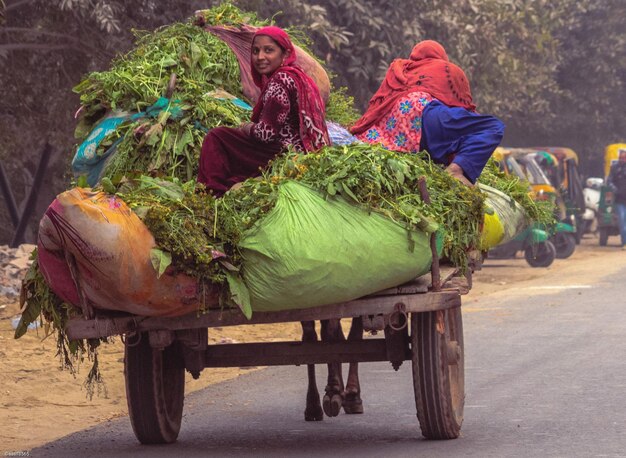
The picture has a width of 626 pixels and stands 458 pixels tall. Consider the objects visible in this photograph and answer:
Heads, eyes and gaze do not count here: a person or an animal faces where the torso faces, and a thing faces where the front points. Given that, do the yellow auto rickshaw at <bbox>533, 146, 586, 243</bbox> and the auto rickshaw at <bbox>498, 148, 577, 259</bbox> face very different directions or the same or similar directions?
same or similar directions

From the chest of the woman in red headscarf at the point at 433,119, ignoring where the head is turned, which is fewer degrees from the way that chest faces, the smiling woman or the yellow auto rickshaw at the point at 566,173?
the yellow auto rickshaw

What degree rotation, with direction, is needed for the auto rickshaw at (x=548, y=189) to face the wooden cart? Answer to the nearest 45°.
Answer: approximately 45° to its right

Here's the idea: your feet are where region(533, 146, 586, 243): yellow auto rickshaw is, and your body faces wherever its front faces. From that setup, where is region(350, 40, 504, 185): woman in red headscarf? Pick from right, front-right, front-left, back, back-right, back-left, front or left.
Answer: front-right

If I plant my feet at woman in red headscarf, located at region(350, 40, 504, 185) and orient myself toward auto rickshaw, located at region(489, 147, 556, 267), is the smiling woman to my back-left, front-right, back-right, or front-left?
back-left

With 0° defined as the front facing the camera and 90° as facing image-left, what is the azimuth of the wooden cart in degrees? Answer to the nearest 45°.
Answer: approximately 180°
